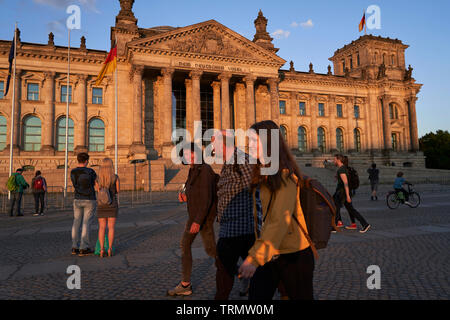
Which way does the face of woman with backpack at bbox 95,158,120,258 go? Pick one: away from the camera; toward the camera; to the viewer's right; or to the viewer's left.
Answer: away from the camera

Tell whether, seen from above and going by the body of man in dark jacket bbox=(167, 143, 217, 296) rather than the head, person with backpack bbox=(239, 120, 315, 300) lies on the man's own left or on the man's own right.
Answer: on the man's own left

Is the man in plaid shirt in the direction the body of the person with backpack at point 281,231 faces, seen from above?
no

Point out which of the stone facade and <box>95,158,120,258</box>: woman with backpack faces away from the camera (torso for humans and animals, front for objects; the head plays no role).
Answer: the woman with backpack

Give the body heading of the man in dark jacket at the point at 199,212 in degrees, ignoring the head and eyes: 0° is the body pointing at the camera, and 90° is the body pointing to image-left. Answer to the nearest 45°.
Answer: approximately 90°

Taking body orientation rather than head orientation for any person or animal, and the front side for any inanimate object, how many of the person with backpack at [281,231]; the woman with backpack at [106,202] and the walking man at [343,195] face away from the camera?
1

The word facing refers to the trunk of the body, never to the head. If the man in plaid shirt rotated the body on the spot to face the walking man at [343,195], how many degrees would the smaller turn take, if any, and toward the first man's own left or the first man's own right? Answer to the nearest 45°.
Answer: approximately 135° to the first man's own right

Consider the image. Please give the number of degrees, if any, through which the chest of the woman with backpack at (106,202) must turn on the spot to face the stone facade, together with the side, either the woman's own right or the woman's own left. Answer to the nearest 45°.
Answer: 0° — they already face it

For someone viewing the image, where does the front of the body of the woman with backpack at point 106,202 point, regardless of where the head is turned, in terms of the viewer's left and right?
facing away from the viewer

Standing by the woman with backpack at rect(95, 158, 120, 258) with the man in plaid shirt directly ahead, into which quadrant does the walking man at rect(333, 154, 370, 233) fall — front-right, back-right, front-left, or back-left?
front-left

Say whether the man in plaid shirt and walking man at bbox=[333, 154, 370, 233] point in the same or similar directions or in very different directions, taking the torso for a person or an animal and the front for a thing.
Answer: same or similar directions

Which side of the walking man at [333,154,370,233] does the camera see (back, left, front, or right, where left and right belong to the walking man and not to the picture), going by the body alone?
left
